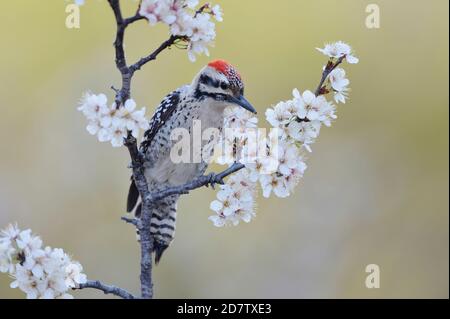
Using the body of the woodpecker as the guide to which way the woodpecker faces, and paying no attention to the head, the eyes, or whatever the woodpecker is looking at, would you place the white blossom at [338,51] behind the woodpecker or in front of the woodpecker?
in front

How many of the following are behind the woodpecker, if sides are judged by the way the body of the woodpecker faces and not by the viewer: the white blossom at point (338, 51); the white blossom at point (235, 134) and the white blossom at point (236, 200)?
0

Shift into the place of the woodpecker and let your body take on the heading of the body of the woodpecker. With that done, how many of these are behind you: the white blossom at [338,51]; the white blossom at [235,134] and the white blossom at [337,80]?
0

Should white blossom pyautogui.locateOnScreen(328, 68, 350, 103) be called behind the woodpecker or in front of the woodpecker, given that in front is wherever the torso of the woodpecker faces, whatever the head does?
in front

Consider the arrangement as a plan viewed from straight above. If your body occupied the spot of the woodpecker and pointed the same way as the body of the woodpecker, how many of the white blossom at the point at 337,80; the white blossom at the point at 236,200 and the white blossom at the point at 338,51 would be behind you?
0

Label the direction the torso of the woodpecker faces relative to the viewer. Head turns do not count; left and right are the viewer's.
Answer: facing the viewer and to the right of the viewer
